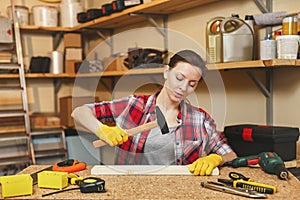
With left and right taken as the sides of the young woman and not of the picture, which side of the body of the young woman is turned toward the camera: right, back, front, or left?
front

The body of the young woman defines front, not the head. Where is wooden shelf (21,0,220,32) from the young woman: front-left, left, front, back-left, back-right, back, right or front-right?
back

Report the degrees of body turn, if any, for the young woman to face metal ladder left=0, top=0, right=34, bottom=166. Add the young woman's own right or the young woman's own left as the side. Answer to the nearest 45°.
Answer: approximately 135° to the young woman's own right

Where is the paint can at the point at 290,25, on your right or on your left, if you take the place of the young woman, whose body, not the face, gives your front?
on your left

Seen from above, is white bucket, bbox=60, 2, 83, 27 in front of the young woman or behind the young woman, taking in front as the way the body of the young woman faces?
behind
